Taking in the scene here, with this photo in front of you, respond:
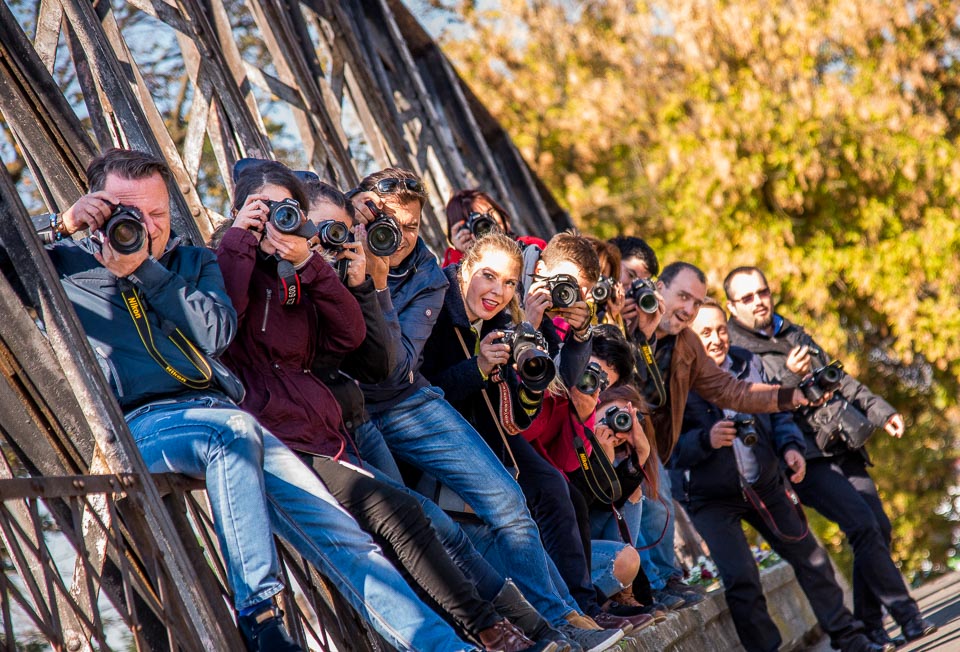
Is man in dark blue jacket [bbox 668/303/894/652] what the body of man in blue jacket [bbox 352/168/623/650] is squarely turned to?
no

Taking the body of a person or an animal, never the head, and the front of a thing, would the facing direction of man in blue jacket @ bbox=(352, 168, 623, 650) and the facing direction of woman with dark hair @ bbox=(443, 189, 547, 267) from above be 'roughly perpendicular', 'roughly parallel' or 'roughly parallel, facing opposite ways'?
roughly parallel

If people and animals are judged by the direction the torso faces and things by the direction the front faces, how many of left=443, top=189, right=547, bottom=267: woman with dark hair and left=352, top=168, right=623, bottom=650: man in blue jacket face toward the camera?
2

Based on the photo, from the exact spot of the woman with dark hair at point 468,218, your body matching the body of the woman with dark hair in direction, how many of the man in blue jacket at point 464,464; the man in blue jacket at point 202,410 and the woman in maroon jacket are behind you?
0

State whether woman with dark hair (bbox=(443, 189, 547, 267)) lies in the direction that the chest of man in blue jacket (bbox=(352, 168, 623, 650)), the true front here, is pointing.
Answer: no

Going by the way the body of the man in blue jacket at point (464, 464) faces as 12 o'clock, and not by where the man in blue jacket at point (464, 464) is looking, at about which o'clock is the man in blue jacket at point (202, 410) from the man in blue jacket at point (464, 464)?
the man in blue jacket at point (202, 410) is roughly at 1 o'clock from the man in blue jacket at point (464, 464).

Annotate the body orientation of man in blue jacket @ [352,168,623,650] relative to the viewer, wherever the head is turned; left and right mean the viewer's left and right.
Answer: facing the viewer

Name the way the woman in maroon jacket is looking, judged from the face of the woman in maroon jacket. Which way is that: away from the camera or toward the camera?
toward the camera
